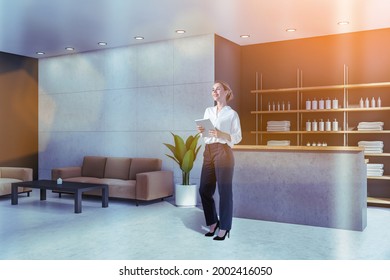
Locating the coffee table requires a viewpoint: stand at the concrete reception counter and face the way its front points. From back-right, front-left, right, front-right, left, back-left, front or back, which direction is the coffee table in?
right

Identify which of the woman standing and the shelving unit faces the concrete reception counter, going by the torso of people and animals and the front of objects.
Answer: the shelving unit

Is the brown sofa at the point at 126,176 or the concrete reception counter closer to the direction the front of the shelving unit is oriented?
the concrete reception counter

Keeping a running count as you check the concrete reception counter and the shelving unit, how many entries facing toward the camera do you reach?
2

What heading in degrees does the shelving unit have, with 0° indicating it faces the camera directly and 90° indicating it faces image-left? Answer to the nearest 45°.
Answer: approximately 0°

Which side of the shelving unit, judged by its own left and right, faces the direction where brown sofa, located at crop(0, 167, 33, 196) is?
right

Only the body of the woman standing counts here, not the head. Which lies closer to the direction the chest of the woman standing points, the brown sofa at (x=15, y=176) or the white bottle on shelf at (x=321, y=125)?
the brown sofa

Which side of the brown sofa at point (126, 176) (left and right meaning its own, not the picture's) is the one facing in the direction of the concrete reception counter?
left

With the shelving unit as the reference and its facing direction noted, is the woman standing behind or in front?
in front

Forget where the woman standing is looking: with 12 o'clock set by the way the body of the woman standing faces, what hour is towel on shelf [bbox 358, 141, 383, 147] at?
The towel on shelf is roughly at 6 o'clock from the woman standing.

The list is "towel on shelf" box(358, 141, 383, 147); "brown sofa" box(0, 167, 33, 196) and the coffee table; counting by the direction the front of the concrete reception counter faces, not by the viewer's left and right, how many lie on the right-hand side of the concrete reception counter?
2

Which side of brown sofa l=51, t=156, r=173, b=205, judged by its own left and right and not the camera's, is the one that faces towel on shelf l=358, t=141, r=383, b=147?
left

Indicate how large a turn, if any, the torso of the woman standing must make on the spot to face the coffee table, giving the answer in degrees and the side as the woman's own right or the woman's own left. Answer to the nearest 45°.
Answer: approximately 90° to the woman's own right

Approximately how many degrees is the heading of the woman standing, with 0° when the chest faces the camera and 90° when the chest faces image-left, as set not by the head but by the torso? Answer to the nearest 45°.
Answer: approximately 45°

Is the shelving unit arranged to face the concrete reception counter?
yes
